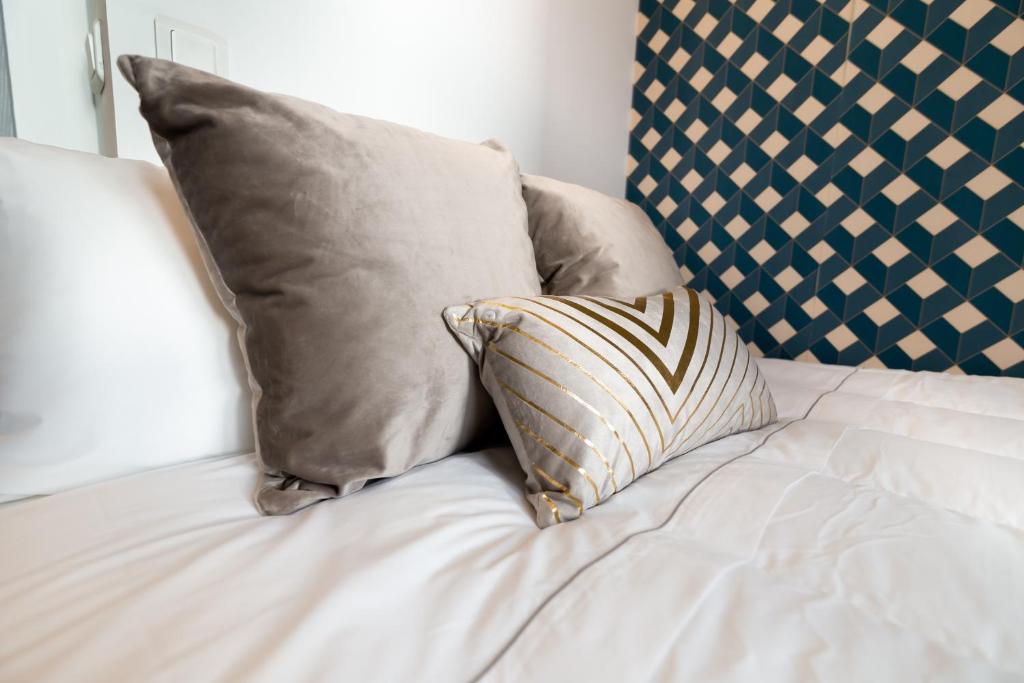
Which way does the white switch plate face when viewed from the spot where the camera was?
facing the viewer and to the right of the viewer

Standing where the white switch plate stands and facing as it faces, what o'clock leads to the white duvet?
The white duvet is roughly at 11 o'clock from the white switch plate.

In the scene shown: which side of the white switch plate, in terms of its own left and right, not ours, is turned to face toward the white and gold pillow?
front
